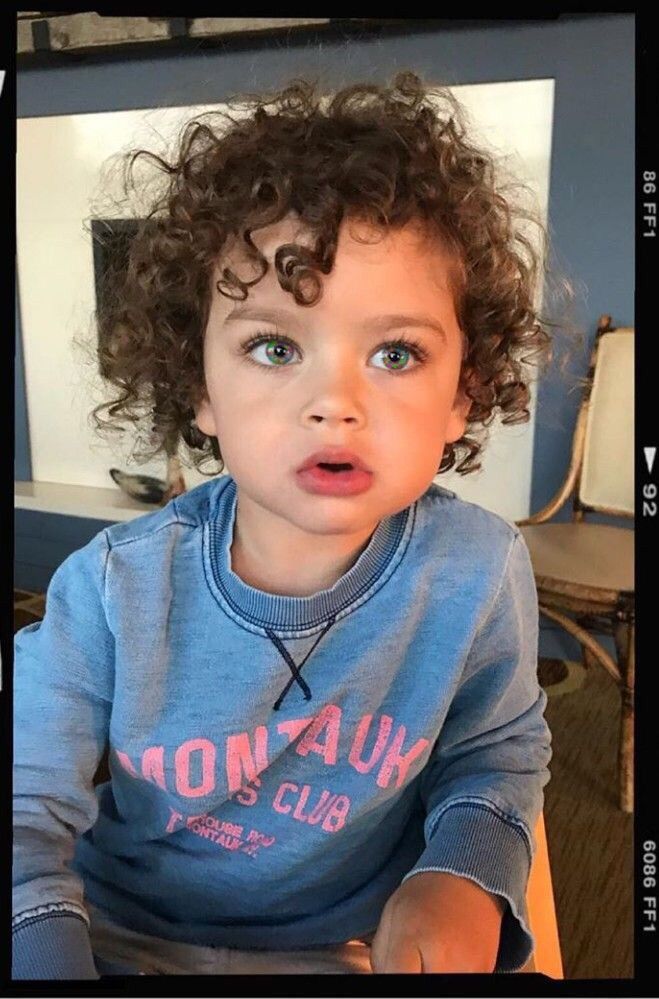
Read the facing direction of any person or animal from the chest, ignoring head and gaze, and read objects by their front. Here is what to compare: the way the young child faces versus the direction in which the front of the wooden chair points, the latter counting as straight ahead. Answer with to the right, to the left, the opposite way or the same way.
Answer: to the left

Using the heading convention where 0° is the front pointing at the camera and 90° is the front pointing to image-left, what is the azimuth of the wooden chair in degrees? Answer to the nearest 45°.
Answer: approximately 45°

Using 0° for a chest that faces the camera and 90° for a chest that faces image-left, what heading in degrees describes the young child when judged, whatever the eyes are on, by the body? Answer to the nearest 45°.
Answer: approximately 0°
